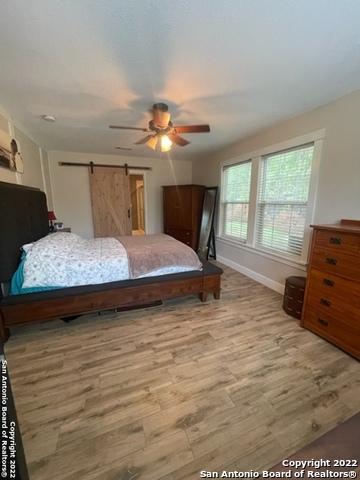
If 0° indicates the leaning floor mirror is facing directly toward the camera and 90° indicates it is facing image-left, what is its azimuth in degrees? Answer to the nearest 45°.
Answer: approximately 45°

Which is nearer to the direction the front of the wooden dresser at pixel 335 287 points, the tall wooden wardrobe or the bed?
the bed

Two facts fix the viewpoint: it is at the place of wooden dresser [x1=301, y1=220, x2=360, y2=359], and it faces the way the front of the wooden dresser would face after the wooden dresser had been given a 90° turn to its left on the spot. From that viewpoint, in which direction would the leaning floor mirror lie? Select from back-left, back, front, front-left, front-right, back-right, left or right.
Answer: back

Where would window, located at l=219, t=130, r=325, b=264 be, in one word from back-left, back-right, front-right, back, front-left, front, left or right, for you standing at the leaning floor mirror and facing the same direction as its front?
left

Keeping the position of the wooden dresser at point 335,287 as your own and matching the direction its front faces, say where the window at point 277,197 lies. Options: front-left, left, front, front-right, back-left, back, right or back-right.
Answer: right

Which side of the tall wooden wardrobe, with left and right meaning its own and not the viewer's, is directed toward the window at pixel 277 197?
left

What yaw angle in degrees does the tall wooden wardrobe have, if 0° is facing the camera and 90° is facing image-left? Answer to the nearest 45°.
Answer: approximately 45°

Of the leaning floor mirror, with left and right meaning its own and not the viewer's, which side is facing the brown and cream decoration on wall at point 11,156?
front

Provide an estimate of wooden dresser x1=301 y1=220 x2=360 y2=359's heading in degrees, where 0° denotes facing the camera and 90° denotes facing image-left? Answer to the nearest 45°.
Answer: approximately 45°

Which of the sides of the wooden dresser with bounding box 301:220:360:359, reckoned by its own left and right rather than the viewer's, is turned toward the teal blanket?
front

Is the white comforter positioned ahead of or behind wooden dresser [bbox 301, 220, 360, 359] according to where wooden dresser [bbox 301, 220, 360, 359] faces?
ahead

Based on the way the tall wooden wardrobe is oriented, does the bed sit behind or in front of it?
in front
